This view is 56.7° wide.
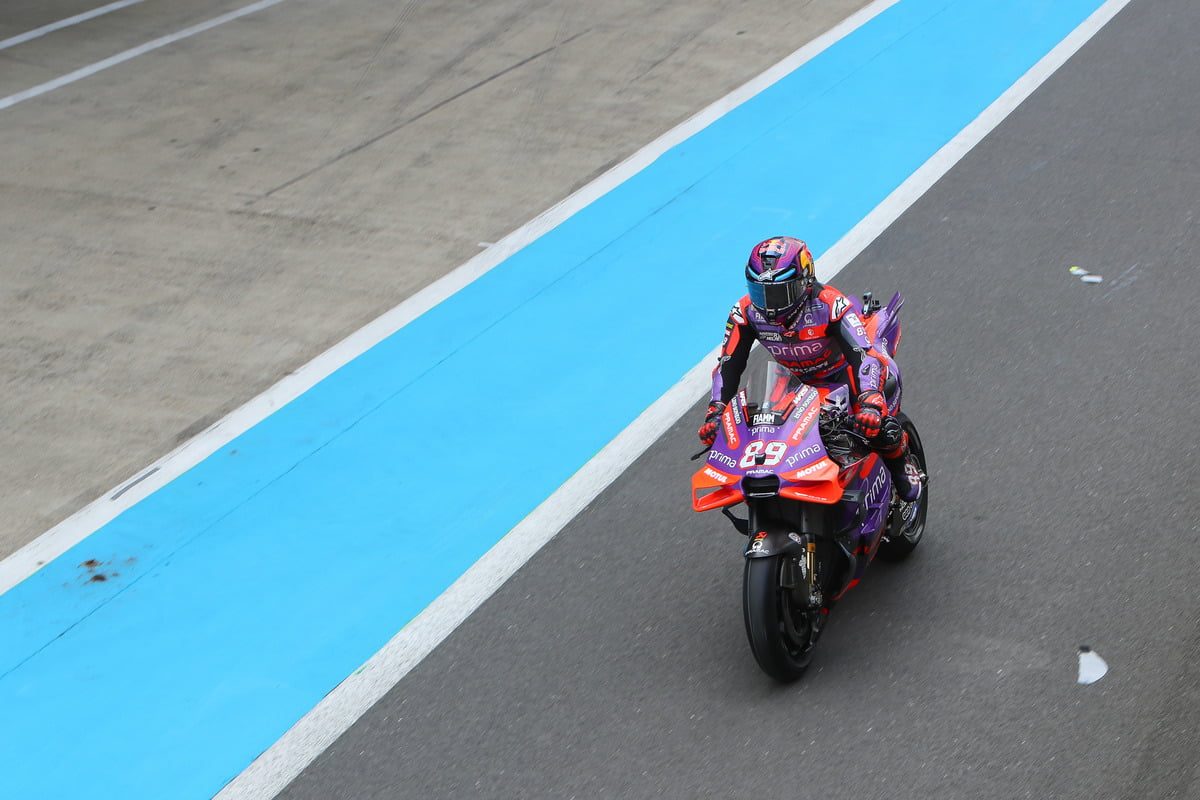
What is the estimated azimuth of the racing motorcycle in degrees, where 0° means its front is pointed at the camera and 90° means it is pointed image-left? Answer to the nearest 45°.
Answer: approximately 45°

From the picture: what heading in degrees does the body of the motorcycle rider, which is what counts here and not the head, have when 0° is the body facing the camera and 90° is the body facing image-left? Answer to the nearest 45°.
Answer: approximately 45°
